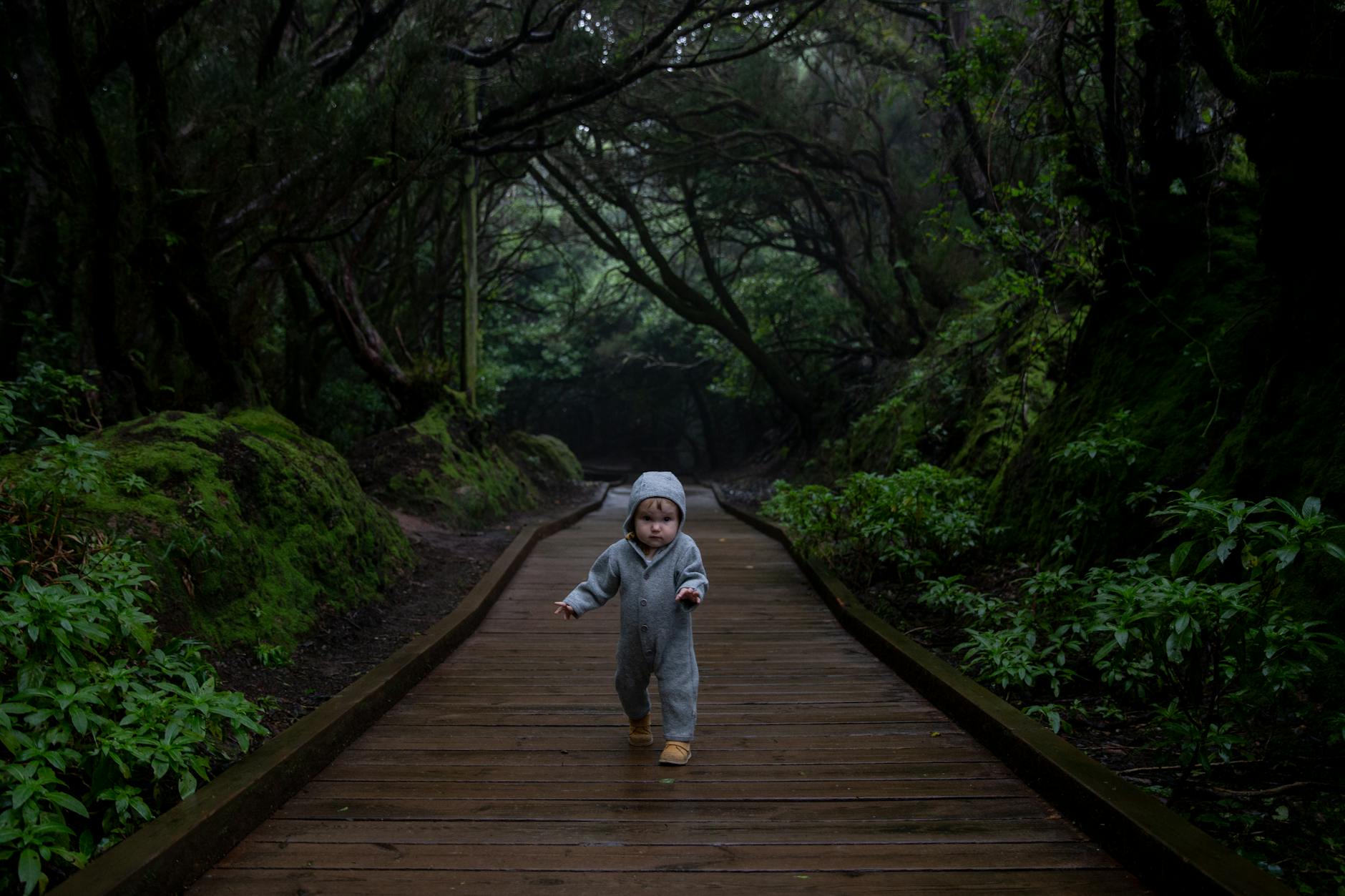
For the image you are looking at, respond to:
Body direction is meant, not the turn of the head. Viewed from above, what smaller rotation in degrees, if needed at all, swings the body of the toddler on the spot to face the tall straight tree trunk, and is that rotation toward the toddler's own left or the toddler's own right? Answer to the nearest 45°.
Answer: approximately 180°

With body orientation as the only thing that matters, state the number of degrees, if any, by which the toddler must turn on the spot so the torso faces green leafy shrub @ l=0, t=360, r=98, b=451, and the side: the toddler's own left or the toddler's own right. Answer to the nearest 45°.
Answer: approximately 135° to the toddler's own right

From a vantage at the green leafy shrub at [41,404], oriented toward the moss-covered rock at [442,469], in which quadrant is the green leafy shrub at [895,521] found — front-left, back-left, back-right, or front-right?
front-right

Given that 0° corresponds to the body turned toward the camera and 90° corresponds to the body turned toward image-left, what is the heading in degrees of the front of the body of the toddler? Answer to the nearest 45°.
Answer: approximately 0°

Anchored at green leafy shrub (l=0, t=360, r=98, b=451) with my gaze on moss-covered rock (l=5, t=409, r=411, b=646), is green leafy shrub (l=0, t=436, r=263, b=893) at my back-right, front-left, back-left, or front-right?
front-right

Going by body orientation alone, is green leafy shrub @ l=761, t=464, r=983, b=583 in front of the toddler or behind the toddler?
behind

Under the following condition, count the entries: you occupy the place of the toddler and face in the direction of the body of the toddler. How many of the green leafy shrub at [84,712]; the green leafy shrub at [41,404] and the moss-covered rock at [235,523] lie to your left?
0

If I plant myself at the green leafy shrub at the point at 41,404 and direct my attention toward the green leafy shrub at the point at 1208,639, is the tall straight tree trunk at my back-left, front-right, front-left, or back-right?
back-left

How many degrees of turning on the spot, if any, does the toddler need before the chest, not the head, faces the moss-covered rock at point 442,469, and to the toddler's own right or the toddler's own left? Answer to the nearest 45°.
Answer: approximately 180°

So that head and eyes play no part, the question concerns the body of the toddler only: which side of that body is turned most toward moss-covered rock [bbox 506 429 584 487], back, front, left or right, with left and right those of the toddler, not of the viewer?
back

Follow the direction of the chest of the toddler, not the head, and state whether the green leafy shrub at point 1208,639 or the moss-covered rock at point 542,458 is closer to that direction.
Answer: the green leafy shrub

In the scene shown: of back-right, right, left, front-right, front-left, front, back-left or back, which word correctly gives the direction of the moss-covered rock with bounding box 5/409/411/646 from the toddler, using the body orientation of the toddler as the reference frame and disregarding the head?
back-right

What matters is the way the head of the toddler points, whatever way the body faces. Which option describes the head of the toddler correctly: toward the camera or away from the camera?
toward the camera
